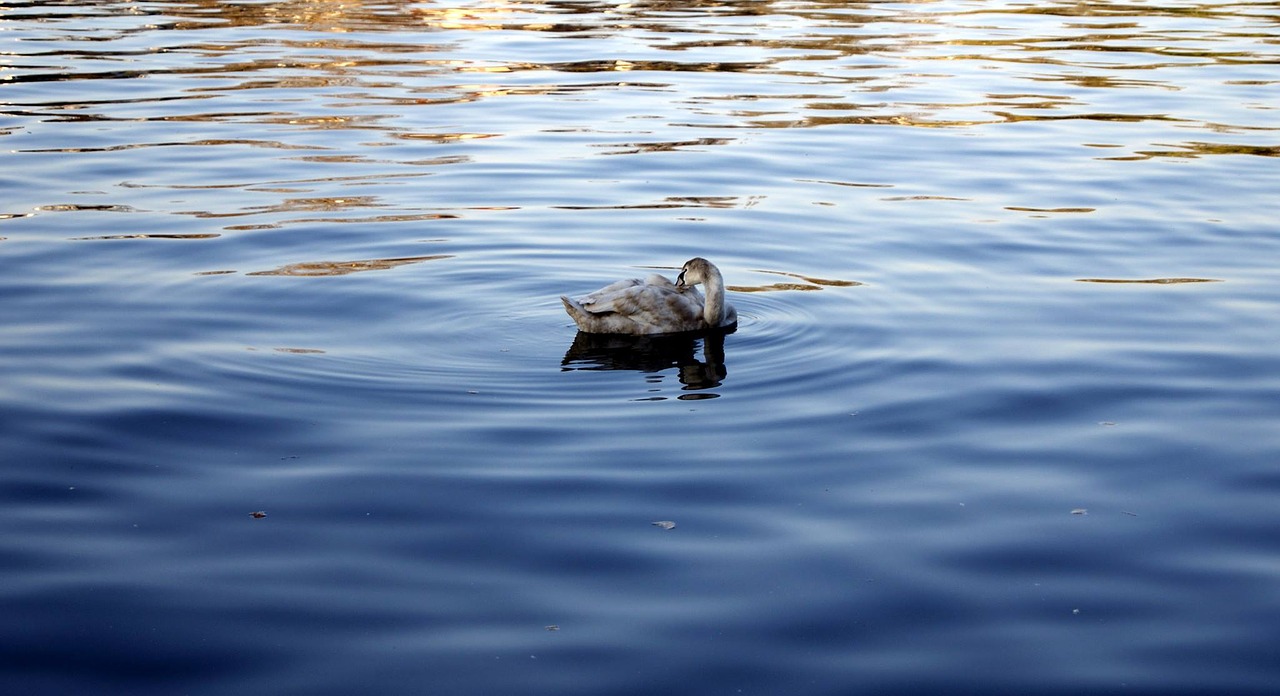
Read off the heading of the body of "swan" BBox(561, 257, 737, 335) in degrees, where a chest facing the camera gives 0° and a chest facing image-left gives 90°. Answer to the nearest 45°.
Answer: approximately 270°
